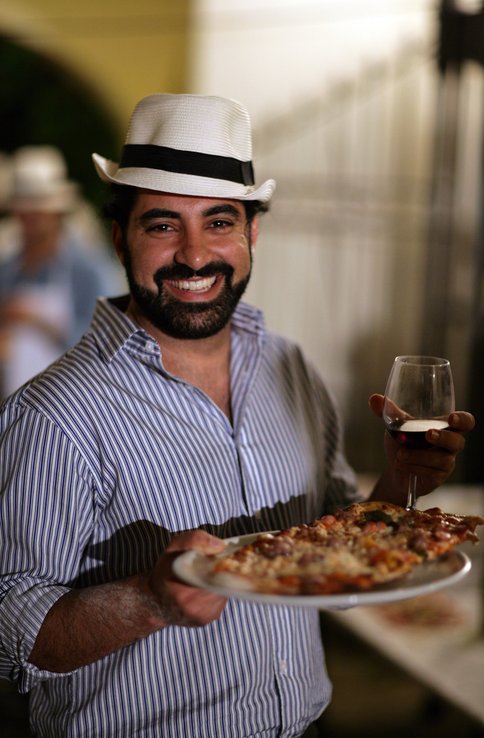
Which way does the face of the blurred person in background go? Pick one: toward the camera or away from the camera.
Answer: toward the camera

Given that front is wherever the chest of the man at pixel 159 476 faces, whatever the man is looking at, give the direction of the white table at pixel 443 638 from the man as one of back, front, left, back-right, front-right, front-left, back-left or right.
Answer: left

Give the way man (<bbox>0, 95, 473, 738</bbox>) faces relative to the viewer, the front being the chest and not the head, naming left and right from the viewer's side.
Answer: facing the viewer and to the right of the viewer

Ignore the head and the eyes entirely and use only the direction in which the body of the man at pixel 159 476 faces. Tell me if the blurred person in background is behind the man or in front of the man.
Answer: behind

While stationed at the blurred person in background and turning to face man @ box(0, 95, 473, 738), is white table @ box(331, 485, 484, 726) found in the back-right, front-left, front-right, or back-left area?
front-left

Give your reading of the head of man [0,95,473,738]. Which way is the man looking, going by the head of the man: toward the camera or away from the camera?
toward the camera
